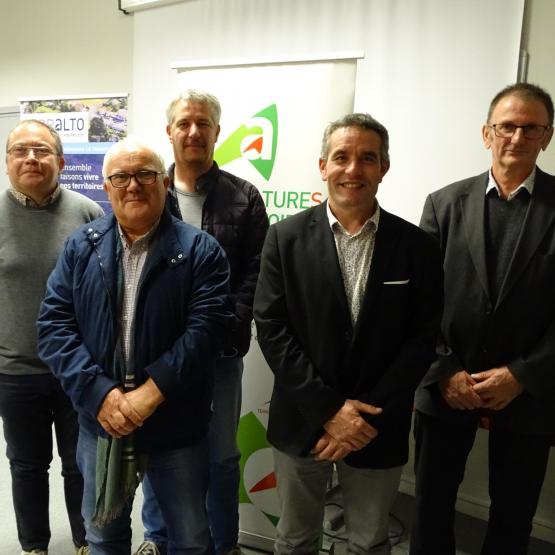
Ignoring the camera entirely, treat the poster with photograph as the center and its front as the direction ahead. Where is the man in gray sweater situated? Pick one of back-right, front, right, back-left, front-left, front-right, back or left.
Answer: front

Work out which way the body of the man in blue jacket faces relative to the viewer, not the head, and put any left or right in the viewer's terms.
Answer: facing the viewer

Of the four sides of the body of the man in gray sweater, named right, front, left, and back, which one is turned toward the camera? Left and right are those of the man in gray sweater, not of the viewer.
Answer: front

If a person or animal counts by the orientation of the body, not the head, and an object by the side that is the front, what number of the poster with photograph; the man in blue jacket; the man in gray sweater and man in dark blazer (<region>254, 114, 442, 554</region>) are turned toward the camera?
4

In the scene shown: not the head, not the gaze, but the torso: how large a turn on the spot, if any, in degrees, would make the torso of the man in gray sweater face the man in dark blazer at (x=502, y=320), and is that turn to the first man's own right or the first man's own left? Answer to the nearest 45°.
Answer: approximately 45° to the first man's own left

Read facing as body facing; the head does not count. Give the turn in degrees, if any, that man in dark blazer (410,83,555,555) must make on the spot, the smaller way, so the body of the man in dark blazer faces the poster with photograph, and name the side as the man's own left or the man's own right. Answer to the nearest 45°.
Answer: approximately 135° to the man's own right

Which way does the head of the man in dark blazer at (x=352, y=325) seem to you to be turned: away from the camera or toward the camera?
toward the camera

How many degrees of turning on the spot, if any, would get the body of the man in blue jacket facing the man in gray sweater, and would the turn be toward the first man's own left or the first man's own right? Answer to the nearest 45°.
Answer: approximately 135° to the first man's own right

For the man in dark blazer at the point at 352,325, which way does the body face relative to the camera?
toward the camera

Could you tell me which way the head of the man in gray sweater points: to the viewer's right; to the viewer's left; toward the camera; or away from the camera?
toward the camera

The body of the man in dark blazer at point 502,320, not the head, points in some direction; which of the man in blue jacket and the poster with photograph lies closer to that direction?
the man in blue jacket

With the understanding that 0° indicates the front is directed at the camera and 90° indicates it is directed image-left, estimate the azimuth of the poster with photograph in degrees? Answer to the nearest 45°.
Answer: approximately 0°

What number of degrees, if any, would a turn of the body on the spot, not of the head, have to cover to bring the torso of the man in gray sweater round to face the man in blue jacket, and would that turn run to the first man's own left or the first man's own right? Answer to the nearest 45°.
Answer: approximately 45° to the first man's own left
